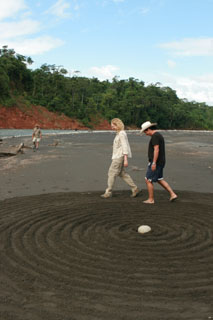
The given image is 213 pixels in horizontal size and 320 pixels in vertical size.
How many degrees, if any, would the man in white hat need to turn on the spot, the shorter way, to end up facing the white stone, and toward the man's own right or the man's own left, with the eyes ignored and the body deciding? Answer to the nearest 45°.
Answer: approximately 90° to the man's own left

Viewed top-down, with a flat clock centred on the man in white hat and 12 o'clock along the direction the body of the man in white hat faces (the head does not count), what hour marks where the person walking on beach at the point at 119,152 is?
The person walking on beach is roughly at 1 o'clock from the man in white hat.

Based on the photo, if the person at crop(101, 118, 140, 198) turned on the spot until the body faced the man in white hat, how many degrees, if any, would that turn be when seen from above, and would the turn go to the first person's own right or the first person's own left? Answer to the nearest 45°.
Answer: approximately 135° to the first person's own left

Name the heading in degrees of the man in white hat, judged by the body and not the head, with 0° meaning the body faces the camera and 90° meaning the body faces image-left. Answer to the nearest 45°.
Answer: approximately 90°

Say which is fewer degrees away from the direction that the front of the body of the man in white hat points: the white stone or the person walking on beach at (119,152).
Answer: the person walking on beach

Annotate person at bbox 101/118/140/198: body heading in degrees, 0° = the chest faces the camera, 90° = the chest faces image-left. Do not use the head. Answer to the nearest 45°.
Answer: approximately 90°
